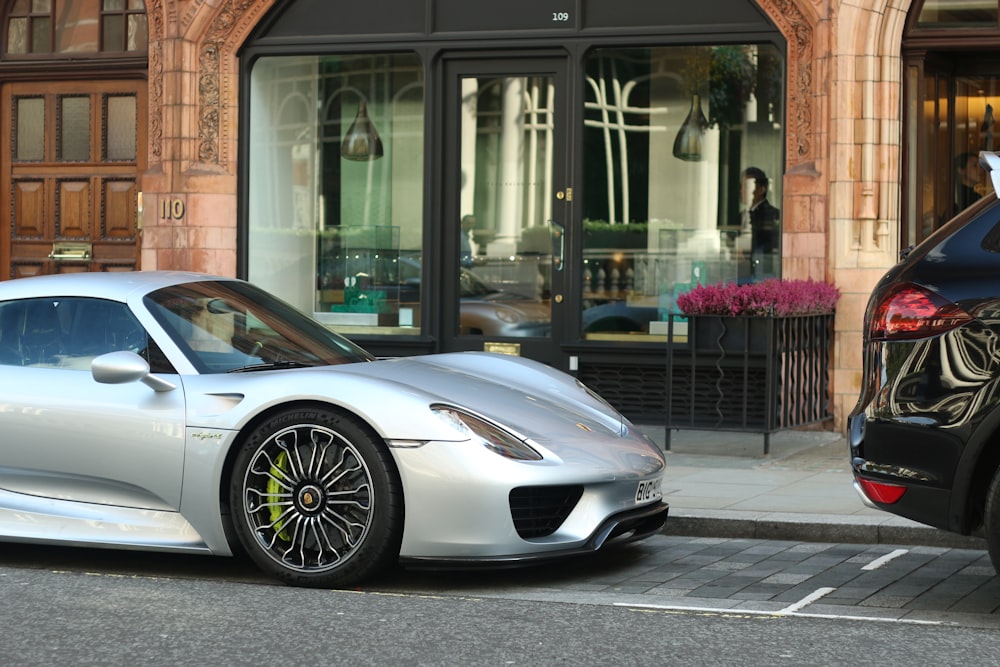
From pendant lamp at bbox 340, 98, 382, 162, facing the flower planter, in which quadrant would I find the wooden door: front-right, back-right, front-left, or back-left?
back-right

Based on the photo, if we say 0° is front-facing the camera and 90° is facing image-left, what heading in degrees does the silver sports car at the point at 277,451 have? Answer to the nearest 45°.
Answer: approximately 315°

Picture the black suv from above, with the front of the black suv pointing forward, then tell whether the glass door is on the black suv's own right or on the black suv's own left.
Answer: on the black suv's own left

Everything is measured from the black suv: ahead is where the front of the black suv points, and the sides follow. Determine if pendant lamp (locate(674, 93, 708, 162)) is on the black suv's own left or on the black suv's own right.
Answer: on the black suv's own left

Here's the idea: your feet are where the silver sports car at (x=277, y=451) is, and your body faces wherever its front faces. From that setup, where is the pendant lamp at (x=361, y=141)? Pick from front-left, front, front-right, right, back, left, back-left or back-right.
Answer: back-left

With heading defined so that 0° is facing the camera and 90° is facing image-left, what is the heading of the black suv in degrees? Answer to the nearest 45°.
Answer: approximately 270°

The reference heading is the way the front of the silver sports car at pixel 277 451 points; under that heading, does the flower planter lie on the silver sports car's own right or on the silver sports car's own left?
on the silver sports car's own left

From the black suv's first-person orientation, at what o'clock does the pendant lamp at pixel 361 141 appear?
The pendant lamp is roughly at 8 o'clock from the black suv.

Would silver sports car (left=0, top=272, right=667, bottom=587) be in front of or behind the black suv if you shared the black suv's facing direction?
behind

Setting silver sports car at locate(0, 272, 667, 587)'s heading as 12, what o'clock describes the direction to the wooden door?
The wooden door is roughly at 7 o'clock from the silver sports car.
